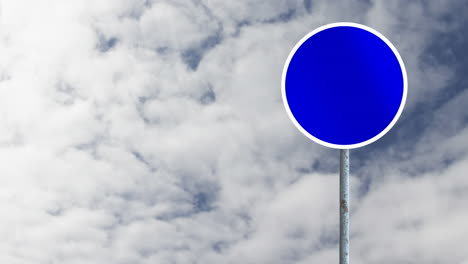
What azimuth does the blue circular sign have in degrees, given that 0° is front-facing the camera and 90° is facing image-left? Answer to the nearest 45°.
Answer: approximately 0°
